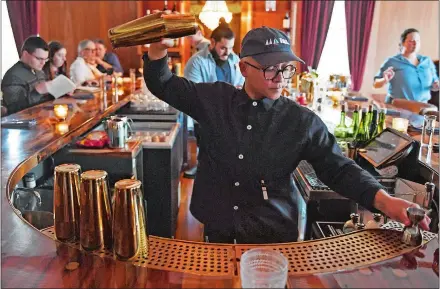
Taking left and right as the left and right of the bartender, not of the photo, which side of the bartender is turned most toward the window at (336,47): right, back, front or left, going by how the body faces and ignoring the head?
back

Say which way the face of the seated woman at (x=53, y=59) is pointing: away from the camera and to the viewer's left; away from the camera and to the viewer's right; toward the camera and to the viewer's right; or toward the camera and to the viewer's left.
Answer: toward the camera and to the viewer's right

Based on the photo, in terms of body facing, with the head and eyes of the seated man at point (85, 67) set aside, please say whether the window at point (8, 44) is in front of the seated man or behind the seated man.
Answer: behind

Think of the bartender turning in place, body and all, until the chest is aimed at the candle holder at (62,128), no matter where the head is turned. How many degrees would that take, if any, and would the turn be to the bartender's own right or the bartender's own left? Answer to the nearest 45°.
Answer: approximately 135° to the bartender's own right

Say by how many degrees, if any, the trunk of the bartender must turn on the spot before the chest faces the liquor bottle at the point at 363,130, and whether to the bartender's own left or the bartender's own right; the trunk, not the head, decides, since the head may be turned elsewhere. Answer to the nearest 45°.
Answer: approximately 135° to the bartender's own left

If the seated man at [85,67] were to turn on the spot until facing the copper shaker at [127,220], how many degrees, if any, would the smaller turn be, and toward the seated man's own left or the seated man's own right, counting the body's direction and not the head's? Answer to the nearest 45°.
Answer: approximately 45° to the seated man's own right

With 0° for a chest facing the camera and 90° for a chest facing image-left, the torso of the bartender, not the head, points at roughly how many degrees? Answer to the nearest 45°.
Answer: approximately 0°
